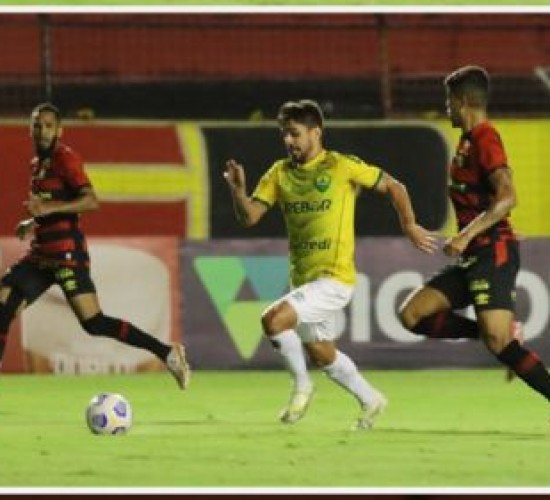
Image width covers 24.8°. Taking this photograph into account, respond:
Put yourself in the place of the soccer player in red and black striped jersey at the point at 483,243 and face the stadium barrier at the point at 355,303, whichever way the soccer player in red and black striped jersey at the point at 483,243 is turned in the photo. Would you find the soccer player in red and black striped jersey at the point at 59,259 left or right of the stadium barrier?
left

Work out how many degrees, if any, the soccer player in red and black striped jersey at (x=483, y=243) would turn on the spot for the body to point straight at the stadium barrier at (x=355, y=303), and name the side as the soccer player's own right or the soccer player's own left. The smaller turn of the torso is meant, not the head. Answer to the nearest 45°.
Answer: approximately 90° to the soccer player's own right

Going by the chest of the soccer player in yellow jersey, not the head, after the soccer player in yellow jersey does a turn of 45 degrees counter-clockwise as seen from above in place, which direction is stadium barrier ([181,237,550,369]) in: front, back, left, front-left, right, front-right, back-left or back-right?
back

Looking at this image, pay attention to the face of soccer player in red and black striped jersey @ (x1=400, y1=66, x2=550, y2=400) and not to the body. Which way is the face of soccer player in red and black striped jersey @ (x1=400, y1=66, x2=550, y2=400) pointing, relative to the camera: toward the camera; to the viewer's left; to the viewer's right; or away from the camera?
to the viewer's left

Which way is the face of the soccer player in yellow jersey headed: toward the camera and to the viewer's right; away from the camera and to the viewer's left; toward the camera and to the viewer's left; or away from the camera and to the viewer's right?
toward the camera and to the viewer's left

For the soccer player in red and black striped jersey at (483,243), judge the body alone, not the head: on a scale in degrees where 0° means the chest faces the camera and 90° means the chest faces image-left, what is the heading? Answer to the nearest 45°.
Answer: approximately 90°

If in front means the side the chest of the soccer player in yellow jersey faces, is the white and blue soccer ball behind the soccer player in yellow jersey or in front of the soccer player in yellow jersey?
in front

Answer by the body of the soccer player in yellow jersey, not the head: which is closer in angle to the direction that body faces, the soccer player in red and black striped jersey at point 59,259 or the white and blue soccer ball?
the white and blue soccer ball

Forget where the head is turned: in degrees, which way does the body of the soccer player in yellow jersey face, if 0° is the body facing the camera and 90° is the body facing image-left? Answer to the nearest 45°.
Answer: approximately 45°

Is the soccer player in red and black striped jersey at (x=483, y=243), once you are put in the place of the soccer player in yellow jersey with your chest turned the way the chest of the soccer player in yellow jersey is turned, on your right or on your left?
on your left

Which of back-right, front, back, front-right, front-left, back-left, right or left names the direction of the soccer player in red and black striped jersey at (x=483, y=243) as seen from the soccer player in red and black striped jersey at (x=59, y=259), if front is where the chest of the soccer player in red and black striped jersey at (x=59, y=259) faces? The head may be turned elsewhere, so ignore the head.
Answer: left
